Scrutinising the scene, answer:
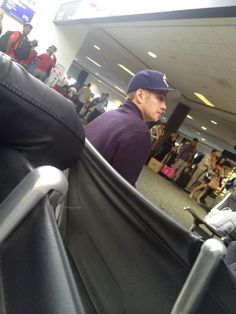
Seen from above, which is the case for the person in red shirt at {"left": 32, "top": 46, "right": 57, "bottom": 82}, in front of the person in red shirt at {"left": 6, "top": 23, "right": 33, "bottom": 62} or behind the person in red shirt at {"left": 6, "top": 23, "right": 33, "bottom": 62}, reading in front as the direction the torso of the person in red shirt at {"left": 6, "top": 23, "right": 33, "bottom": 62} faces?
in front

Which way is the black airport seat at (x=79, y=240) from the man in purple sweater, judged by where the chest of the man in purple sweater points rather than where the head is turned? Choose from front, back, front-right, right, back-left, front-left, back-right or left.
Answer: back-right

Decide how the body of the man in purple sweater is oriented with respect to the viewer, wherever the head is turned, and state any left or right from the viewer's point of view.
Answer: facing away from the viewer and to the right of the viewer

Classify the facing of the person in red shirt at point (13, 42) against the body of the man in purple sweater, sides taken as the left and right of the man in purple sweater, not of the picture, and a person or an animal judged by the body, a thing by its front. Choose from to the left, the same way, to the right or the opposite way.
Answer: the same way

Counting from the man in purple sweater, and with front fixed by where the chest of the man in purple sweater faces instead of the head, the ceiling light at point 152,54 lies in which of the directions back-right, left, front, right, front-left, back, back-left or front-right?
front-left

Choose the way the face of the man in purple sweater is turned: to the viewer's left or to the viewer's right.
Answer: to the viewer's right
